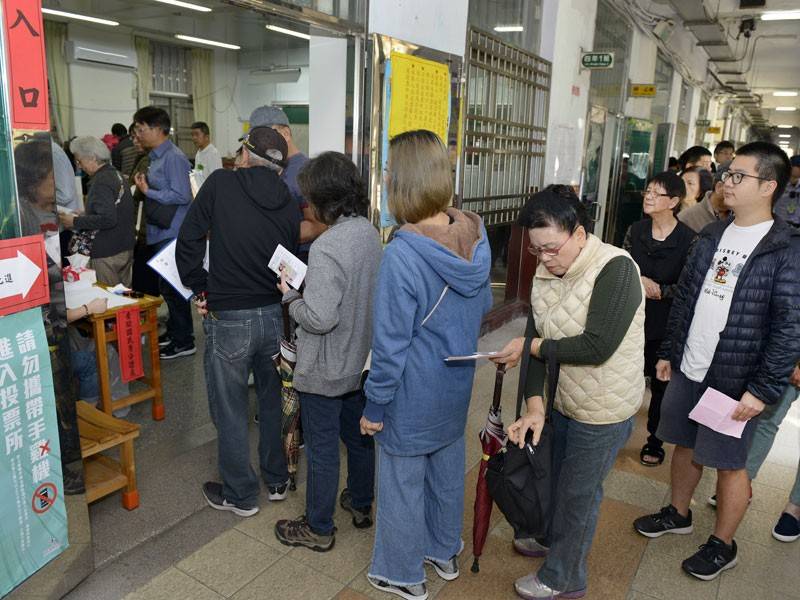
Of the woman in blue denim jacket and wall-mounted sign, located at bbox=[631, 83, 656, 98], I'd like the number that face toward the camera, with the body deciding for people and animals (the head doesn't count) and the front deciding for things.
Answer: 1

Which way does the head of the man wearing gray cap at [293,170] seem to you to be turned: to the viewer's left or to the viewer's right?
to the viewer's left

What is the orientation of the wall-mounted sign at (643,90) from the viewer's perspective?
toward the camera

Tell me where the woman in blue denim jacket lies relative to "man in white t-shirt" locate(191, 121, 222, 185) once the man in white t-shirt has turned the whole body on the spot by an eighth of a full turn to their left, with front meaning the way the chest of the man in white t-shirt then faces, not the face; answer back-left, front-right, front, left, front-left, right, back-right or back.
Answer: front

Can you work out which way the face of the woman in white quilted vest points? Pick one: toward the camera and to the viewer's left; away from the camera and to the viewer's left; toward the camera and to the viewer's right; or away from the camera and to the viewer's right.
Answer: toward the camera and to the viewer's left

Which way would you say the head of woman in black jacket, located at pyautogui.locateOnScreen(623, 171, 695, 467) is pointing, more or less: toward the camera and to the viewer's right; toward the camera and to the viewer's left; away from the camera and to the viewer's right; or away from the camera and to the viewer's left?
toward the camera and to the viewer's left

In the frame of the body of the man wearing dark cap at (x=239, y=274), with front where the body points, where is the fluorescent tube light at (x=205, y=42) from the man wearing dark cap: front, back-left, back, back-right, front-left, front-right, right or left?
front-right

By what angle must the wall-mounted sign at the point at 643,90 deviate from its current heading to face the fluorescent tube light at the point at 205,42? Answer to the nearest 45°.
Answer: approximately 90° to its right

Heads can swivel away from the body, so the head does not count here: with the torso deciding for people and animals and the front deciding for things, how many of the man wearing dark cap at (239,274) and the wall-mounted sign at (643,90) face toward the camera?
1

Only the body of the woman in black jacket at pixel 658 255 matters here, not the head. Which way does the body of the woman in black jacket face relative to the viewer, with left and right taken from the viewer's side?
facing the viewer and to the left of the viewer

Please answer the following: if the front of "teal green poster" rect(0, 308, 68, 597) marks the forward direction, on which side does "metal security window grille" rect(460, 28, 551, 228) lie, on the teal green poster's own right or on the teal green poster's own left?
on the teal green poster's own left

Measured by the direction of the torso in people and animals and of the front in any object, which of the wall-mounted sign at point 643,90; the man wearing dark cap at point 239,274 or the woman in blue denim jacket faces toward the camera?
the wall-mounted sign

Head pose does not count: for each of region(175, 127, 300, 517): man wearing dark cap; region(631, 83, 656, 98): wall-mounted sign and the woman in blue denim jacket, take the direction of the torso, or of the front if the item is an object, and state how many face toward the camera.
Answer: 1
